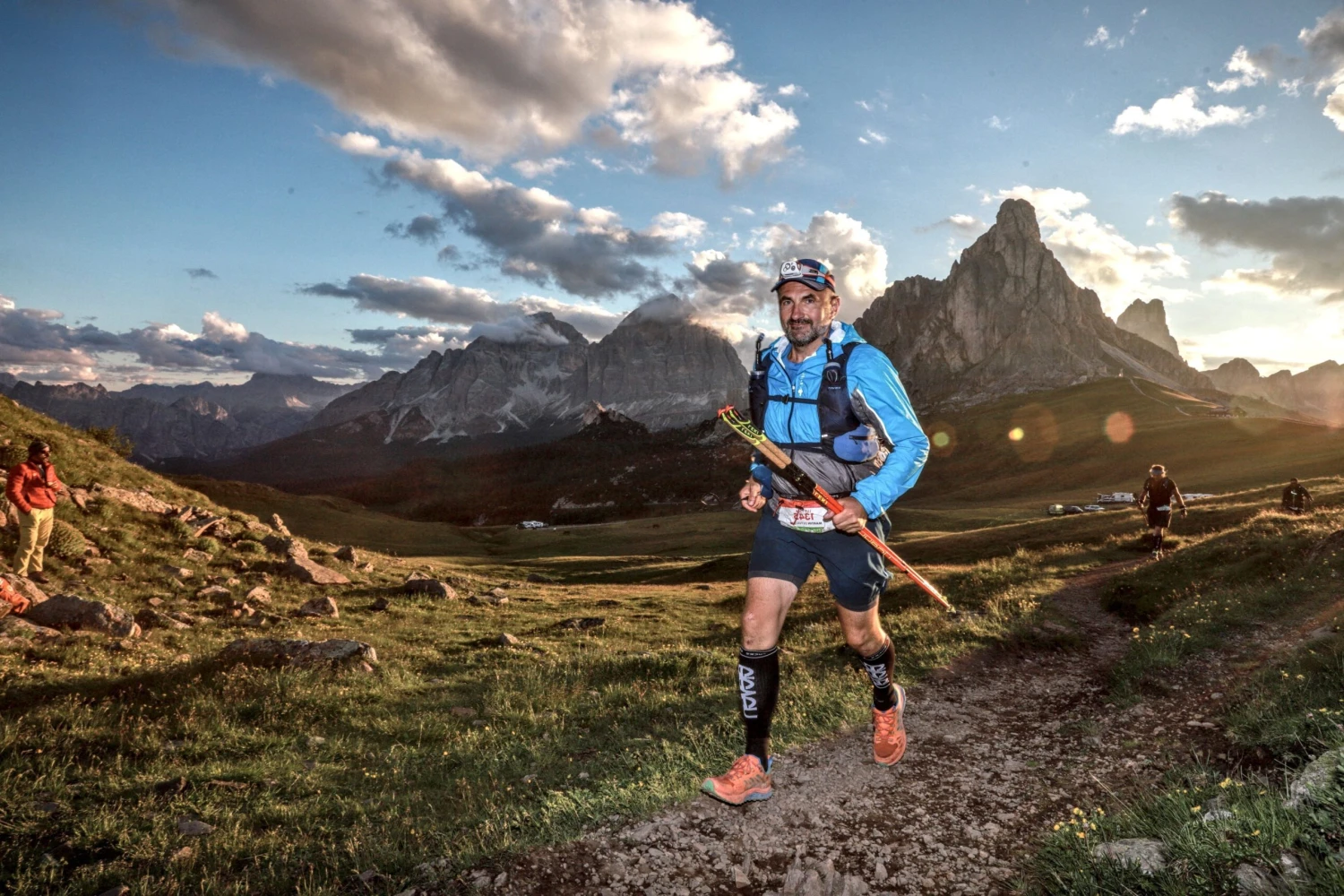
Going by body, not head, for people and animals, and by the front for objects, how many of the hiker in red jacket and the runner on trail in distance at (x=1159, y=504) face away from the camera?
0

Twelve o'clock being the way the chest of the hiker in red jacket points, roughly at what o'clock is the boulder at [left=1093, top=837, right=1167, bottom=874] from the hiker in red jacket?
The boulder is roughly at 1 o'clock from the hiker in red jacket.

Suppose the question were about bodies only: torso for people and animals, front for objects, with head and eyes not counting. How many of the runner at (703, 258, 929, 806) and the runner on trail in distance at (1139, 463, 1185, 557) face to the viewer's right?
0

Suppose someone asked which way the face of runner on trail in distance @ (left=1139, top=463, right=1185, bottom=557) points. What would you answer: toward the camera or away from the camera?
toward the camera

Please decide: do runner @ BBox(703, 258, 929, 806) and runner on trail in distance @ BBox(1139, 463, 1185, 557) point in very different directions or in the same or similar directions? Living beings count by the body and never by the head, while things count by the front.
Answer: same or similar directions

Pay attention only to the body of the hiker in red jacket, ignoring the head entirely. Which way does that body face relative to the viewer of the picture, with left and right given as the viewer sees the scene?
facing the viewer and to the right of the viewer

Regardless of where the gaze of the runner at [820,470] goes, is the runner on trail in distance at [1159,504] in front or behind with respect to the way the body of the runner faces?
behind

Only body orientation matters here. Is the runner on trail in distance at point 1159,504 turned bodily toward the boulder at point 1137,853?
yes

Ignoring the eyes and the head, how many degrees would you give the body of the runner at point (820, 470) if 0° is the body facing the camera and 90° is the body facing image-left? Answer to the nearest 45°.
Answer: approximately 45°

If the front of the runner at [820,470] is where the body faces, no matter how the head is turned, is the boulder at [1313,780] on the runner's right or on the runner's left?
on the runner's left

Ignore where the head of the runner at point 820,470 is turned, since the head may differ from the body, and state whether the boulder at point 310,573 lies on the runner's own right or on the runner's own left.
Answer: on the runner's own right

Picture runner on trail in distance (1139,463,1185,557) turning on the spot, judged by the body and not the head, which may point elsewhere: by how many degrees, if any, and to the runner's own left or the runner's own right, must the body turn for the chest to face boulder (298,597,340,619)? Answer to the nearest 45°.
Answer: approximately 45° to the runner's own right

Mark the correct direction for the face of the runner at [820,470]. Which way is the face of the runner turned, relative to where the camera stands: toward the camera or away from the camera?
toward the camera

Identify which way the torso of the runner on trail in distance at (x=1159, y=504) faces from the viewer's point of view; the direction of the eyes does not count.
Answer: toward the camera
